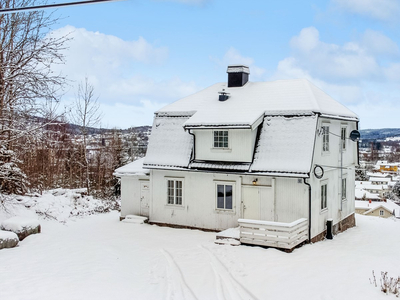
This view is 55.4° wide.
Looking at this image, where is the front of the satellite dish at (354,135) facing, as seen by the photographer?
facing the viewer and to the right of the viewer

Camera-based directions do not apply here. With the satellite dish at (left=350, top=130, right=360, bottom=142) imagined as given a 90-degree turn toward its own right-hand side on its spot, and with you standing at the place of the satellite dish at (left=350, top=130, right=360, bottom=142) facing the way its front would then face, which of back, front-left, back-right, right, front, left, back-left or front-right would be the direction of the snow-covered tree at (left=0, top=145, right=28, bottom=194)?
front
